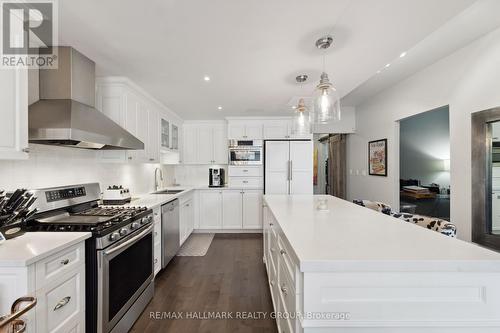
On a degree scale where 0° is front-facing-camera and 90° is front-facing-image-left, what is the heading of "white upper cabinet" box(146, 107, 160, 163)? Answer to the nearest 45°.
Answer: approximately 270°

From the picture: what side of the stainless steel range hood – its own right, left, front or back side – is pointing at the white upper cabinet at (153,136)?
left

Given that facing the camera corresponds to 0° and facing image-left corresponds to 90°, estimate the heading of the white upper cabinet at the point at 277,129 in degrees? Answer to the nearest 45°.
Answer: approximately 0°

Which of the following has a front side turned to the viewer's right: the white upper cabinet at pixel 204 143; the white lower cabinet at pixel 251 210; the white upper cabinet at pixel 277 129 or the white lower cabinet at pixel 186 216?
the white lower cabinet at pixel 186 216

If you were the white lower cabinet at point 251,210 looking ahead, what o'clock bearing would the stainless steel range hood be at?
The stainless steel range hood is roughly at 1 o'clock from the white lower cabinet.

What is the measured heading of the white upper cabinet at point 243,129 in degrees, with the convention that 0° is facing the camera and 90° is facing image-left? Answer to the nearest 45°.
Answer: approximately 0°
